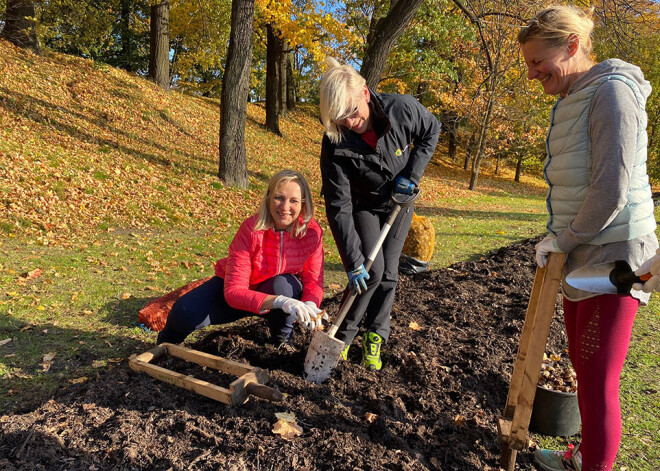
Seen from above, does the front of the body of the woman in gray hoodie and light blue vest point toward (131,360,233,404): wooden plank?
yes

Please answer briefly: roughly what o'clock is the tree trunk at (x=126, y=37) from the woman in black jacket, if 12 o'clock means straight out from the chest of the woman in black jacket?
The tree trunk is roughly at 5 o'clock from the woman in black jacket.

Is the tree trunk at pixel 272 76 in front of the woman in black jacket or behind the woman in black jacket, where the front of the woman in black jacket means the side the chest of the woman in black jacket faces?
behind

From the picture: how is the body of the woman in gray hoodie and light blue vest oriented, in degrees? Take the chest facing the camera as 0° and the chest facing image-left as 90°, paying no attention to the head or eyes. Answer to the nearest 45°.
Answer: approximately 90°

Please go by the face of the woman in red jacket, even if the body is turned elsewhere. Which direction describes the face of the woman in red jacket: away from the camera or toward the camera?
toward the camera

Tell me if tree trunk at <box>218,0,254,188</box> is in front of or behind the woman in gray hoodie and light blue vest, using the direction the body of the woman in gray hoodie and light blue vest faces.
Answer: in front

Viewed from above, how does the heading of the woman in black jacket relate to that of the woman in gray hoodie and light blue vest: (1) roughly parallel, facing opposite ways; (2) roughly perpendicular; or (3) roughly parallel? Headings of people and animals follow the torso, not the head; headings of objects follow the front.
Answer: roughly perpendicular

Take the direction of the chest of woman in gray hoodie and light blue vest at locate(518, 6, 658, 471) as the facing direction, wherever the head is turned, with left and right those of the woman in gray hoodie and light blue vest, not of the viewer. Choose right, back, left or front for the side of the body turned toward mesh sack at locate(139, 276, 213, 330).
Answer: front

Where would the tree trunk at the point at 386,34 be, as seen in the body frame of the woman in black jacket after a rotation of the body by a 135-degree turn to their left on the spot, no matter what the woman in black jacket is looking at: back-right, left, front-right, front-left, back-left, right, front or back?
front-left

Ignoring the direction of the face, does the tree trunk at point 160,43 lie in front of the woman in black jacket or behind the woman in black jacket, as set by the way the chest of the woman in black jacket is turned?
behind

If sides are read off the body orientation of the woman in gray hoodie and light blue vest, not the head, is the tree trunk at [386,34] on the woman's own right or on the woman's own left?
on the woman's own right

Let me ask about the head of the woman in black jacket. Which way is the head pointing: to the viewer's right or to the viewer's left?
to the viewer's left

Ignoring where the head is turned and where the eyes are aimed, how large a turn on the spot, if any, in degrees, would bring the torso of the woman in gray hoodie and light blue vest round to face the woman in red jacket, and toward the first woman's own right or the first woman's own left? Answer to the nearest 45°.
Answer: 0° — they already face them

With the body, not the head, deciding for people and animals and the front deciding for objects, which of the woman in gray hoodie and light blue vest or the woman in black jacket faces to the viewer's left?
the woman in gray hoodie and light blue vest

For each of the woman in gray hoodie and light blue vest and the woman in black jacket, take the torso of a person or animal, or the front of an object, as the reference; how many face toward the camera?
1

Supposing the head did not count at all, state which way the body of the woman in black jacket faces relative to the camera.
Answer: toward the camera
